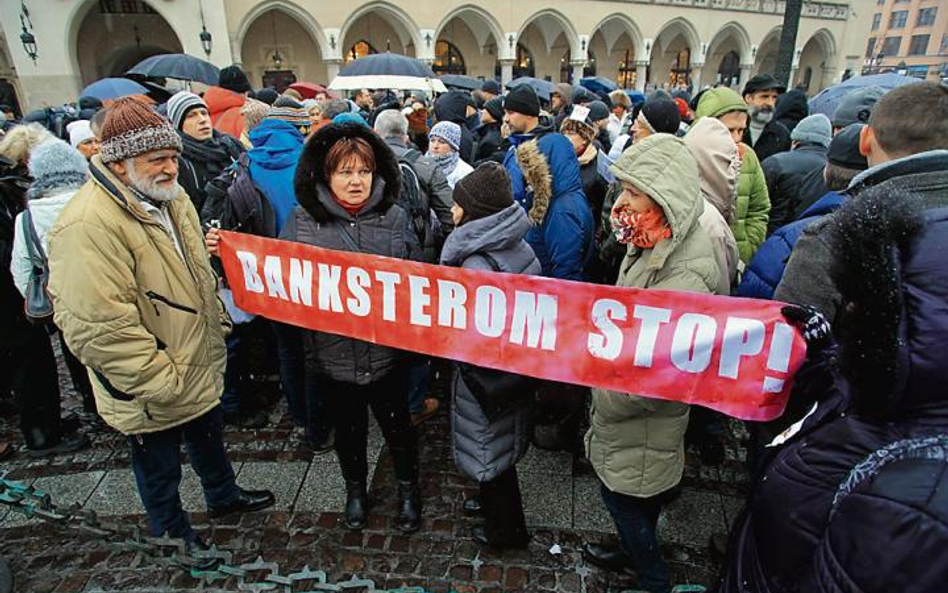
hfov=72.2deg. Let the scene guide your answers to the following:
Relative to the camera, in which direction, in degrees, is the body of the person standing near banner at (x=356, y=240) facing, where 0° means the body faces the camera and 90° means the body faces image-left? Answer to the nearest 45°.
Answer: approximately 0°

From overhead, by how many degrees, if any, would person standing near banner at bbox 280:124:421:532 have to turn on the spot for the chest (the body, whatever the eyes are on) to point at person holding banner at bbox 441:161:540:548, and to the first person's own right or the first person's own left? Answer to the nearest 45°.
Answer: approximately 45° to the first person's own left

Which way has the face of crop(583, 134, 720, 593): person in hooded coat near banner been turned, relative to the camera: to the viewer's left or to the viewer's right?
to the viewer's left

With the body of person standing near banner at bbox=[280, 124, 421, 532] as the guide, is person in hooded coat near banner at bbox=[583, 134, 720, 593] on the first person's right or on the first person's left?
on the first person's left

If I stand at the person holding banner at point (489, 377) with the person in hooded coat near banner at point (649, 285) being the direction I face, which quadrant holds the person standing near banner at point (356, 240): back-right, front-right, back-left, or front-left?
back-left
